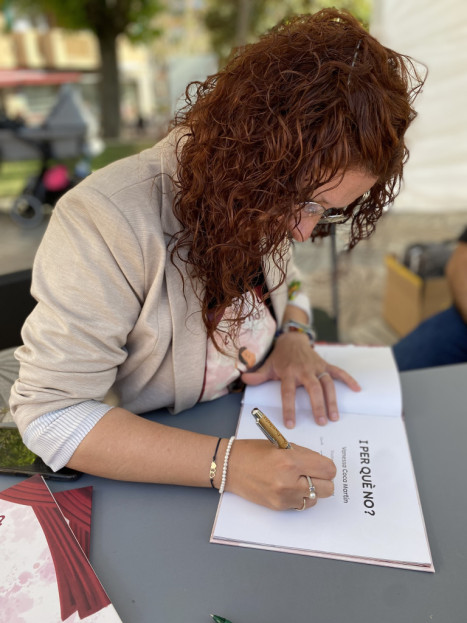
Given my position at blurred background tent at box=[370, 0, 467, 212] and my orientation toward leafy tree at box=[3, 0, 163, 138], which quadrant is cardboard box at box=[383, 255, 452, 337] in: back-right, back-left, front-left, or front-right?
back-left

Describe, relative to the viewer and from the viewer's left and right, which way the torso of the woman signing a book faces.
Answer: facing the viewer and to the right of the viewer

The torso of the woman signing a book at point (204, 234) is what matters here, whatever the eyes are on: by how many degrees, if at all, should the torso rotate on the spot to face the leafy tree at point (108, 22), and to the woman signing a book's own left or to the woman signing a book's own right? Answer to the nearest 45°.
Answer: approximately 135° to the woman signing a book's own left

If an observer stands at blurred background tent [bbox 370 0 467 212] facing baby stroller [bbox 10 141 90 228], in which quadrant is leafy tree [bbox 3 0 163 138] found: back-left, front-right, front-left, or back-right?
front-right

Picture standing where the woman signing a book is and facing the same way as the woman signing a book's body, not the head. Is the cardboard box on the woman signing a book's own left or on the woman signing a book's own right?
on the woman signing a book's own left
